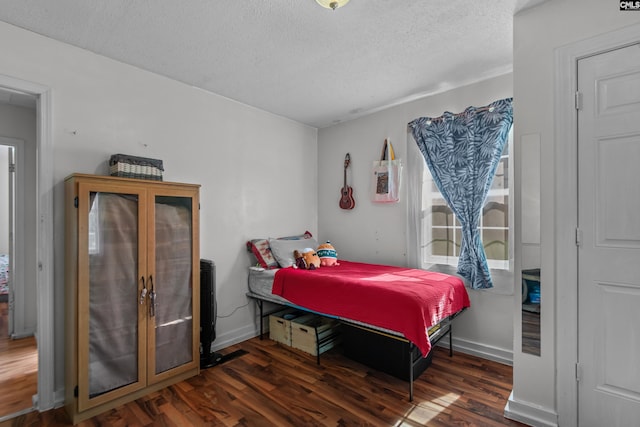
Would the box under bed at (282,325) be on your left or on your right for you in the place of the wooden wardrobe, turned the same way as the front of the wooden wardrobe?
on your left

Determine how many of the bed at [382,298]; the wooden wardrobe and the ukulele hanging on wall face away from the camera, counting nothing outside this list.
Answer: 0

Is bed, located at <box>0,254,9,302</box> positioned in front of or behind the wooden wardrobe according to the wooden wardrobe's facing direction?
behind

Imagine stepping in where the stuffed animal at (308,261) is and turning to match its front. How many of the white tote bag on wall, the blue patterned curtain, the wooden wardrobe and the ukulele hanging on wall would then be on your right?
1

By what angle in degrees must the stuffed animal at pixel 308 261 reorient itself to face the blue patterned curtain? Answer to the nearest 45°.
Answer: approximately 45° to its left

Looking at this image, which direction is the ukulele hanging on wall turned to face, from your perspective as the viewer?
facing the viewer and to the left of the viewer

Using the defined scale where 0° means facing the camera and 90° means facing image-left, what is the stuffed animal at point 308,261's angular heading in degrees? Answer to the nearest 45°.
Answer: approximately 315°

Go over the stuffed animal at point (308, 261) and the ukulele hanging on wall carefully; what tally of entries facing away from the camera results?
0

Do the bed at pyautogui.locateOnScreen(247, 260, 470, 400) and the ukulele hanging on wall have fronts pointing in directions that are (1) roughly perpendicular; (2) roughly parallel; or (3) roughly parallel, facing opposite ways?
roughly perpendicular

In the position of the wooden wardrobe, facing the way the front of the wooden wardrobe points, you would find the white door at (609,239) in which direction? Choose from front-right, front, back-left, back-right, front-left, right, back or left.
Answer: front

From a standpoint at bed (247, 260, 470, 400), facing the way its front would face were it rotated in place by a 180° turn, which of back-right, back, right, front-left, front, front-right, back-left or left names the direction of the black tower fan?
front-left

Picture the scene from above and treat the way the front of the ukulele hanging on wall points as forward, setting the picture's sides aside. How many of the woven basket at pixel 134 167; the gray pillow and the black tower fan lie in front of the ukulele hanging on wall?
3

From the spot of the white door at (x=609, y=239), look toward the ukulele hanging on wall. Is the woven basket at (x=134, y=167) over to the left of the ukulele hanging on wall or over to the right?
left

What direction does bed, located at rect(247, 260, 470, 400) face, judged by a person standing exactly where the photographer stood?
facing the viewer and to the right of the viewer
